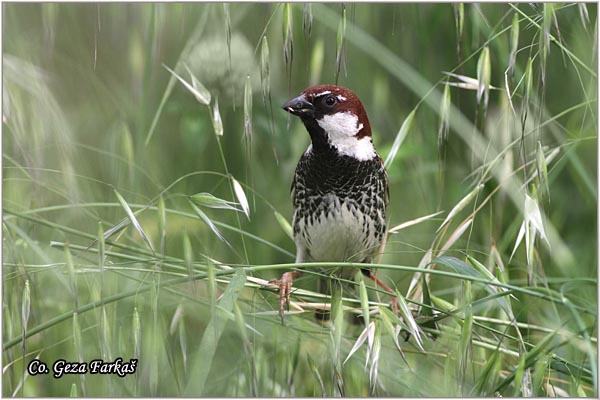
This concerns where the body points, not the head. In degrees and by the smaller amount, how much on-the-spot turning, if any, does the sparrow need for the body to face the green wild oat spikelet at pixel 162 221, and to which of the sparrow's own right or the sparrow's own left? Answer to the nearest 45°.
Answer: approximately 45° to the sparrow's own right

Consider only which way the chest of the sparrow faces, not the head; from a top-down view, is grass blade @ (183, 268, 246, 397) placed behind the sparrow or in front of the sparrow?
in front

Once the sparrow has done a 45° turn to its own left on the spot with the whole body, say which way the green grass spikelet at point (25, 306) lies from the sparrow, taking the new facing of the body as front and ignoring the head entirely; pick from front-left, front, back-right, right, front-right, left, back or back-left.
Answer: right

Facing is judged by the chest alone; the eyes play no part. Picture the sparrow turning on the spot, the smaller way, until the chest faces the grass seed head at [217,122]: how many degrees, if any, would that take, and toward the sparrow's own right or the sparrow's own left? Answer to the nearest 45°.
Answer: approximately 45° to the sparrow's own right

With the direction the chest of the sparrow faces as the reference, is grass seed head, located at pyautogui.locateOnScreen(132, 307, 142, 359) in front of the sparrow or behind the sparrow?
in front

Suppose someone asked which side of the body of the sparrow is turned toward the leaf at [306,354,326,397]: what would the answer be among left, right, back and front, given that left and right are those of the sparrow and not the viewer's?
front

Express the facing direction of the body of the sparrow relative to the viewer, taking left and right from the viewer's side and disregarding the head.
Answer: facing the viewer

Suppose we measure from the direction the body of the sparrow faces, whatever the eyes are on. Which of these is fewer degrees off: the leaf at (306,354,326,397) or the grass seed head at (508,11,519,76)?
the leaf

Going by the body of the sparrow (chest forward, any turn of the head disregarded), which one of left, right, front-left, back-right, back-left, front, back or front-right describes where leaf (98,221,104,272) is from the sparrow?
front-right
